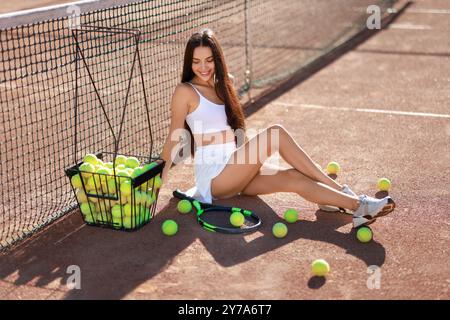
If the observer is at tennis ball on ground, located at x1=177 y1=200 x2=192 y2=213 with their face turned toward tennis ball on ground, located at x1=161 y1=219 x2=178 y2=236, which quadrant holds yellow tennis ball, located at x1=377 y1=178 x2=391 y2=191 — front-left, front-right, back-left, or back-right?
back-left

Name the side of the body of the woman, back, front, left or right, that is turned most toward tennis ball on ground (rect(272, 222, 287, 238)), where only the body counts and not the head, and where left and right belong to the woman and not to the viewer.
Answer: front

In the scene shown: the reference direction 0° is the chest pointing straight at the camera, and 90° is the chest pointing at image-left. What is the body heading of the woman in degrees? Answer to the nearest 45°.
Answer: approximately 315°

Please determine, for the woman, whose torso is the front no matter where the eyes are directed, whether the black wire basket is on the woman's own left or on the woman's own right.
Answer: on the woman's own right

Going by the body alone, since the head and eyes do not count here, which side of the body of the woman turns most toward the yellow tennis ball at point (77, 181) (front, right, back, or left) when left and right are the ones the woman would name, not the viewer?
right

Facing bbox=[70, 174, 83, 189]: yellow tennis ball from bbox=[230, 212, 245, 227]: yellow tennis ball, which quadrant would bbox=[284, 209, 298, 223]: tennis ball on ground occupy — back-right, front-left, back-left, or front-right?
back-right

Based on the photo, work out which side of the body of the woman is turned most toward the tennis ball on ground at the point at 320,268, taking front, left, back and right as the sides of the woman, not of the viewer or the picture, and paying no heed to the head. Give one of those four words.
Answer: front

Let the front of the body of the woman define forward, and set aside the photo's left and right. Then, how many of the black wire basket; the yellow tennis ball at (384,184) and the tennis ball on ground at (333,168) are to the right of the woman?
1

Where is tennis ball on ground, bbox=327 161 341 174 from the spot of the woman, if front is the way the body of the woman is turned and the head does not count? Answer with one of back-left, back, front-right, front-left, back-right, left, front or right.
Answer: left

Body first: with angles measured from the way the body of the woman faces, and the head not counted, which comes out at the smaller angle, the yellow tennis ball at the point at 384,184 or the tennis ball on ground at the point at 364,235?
the tennis ball on ground

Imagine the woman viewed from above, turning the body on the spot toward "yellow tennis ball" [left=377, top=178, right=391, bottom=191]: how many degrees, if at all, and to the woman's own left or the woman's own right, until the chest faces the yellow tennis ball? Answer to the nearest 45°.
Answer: approximately 45° to the woman's own left

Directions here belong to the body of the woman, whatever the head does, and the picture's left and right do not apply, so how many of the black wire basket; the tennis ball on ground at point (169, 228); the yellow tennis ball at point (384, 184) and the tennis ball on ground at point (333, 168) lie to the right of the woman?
2

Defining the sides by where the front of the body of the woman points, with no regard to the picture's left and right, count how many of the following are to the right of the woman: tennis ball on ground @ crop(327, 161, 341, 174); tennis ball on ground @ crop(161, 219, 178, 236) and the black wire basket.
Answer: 2
